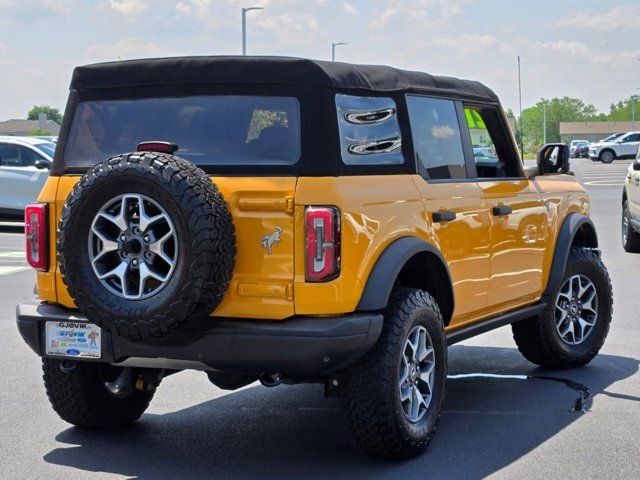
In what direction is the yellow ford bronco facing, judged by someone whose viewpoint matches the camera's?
facing away from the viewer and to the right of the viewer

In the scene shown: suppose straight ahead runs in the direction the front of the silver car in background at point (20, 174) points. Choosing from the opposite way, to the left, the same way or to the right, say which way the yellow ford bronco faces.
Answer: to the left

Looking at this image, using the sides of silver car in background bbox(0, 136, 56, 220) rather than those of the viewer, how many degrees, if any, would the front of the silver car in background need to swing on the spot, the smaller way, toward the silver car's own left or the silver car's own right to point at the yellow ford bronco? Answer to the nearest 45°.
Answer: approximately 45° to the silver car's own right

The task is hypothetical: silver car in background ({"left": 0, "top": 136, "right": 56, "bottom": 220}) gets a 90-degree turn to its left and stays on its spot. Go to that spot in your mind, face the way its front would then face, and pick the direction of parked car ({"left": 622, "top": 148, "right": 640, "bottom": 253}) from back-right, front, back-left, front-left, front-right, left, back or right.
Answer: right

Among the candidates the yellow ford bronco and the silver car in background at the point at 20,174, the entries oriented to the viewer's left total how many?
0
